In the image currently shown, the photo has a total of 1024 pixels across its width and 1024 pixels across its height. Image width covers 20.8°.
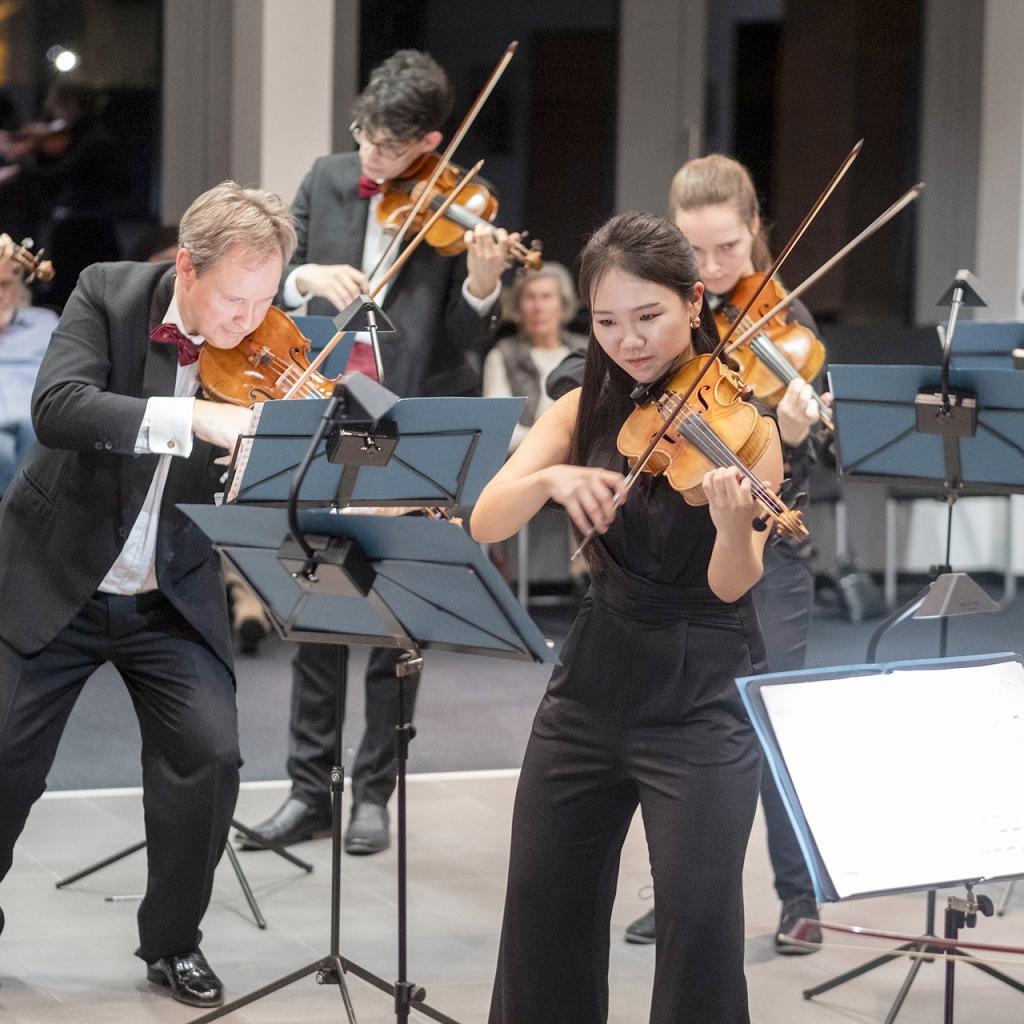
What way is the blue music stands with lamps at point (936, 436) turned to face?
away from the camera

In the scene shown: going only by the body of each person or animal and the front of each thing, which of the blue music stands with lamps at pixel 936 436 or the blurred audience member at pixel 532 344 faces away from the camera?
the blue music stands with lamps

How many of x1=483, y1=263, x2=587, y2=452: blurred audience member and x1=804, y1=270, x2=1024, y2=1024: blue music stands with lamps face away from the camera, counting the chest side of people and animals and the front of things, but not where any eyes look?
1

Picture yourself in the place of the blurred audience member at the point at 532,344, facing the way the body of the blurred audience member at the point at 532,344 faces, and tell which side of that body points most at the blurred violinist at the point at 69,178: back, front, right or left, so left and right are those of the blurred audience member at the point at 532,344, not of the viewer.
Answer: right

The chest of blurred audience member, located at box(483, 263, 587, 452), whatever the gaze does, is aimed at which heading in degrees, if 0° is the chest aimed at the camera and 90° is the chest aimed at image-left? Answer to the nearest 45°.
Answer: approximately 0°

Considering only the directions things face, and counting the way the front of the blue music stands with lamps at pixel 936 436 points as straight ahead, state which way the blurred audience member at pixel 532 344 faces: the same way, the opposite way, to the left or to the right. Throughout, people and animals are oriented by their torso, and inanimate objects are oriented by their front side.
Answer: the opposite way

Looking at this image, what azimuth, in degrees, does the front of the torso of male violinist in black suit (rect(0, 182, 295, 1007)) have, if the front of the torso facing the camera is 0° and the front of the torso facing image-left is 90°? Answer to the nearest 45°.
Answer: approximately 315°

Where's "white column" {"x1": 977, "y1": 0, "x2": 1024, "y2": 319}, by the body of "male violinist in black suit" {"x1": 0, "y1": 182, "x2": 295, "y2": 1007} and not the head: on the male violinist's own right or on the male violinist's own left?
on the male violinist's own left
